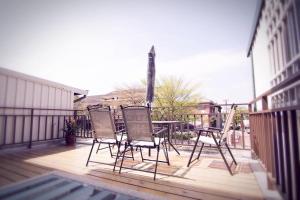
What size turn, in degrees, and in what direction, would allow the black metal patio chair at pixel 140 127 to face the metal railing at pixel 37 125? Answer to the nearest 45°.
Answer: approximately 90° to its left

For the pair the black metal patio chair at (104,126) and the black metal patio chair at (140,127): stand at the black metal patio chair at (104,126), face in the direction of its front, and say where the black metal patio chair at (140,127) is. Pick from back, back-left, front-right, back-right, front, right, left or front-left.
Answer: right

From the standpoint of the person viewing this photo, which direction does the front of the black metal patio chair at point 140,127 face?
facing away from the viewer and to the right of the viewer
